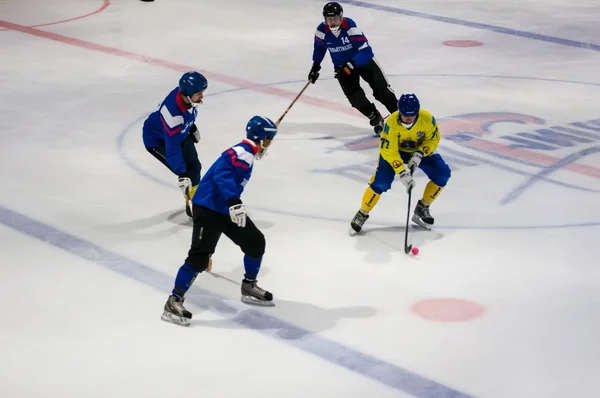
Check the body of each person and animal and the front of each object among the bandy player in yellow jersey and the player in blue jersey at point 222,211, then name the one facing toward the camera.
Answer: the bandy player in yellow jersey

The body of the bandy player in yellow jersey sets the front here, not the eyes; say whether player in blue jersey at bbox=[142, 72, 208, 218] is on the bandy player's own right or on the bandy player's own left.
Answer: on the bandy player's own right

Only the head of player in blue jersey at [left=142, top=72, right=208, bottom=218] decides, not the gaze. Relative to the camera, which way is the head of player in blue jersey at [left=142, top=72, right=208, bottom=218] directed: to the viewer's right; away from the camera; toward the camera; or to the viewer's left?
to the viewer's right

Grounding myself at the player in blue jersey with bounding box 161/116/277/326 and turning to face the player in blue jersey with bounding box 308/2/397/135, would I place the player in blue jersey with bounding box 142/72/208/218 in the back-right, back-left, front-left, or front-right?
front-left

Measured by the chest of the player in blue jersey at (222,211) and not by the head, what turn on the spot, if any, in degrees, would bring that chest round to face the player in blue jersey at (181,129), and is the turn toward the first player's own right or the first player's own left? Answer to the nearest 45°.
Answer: approximately 90° to the first player's own left

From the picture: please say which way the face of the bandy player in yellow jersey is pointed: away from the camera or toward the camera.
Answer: toward the camera

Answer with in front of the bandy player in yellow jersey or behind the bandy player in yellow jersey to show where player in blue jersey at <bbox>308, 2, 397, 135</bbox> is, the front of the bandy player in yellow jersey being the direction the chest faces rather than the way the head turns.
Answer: behind

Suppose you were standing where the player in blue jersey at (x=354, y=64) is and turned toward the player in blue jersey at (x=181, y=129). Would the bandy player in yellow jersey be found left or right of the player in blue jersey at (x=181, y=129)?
left

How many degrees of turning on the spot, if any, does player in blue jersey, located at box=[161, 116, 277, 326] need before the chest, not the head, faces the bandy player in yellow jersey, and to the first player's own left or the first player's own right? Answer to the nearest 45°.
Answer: approximately 45° to the first player's own left

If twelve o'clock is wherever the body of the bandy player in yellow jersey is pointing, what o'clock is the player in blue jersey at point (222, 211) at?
The player in blue jersey is roughly at 1 o'clock from the bandy player in yellow jersey.

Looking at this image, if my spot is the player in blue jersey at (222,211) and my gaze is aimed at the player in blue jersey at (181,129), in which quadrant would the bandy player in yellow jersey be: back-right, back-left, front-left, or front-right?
front-right

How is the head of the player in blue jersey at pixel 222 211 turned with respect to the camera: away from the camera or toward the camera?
away from the camera

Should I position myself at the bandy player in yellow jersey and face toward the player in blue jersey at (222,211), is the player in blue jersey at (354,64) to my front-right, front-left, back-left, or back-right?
back-right

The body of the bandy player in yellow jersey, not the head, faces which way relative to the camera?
toward the camera
